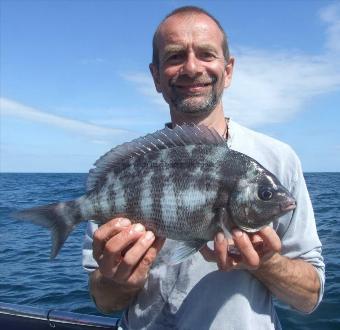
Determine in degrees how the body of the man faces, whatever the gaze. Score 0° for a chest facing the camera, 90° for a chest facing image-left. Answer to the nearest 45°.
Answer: approximately 0°
